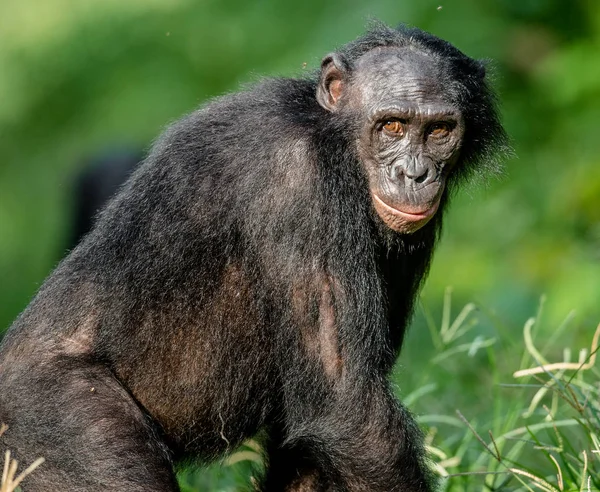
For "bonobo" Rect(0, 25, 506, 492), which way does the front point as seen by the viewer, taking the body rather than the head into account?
to the viewer's right
